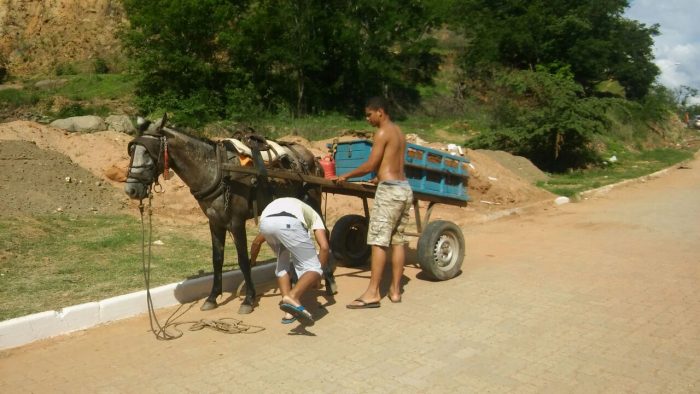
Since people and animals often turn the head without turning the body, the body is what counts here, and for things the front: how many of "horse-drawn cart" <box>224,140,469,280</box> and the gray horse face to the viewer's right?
0

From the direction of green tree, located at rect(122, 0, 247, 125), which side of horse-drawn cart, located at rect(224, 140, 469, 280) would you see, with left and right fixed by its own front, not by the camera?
right

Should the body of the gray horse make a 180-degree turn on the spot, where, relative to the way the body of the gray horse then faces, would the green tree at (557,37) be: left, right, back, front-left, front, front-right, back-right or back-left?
front

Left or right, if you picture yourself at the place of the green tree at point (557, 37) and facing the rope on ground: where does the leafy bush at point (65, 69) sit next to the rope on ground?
right

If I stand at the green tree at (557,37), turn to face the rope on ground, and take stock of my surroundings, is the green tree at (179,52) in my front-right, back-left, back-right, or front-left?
front-right

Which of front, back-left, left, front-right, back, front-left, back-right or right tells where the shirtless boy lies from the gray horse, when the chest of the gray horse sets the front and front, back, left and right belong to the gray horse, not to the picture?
back-left

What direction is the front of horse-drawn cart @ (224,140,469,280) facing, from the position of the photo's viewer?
facing the viewer and to the left of the viewer

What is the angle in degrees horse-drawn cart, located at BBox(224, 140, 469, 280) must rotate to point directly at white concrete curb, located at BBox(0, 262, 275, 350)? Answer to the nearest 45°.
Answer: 0° — it already faces it

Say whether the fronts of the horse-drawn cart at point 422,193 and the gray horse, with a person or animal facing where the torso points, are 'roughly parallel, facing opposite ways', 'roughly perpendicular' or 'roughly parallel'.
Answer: roughly parallel

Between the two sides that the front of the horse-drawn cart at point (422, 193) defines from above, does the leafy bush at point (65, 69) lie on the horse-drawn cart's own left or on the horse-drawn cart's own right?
on the horse-drawn cart's own right

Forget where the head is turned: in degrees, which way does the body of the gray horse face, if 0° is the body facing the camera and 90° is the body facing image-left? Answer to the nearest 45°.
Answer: approximately 45°
